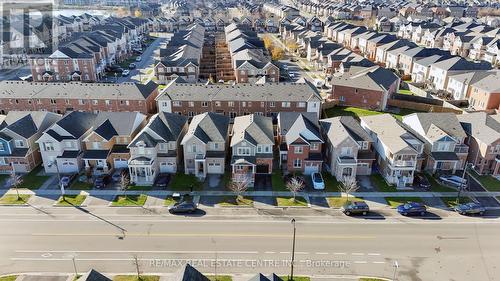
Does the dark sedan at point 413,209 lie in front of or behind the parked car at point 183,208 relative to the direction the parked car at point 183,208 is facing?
behind

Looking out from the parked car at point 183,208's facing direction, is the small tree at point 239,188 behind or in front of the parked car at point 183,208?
behind

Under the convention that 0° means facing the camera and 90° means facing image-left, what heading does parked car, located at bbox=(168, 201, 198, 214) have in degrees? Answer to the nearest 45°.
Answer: approximately 90°

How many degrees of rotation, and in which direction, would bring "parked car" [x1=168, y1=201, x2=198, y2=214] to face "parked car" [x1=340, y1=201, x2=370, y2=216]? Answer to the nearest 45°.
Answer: approximately 180°

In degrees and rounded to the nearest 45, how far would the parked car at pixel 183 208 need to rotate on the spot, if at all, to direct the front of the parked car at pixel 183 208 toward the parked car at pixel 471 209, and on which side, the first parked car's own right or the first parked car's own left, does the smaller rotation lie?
approximately 180°
